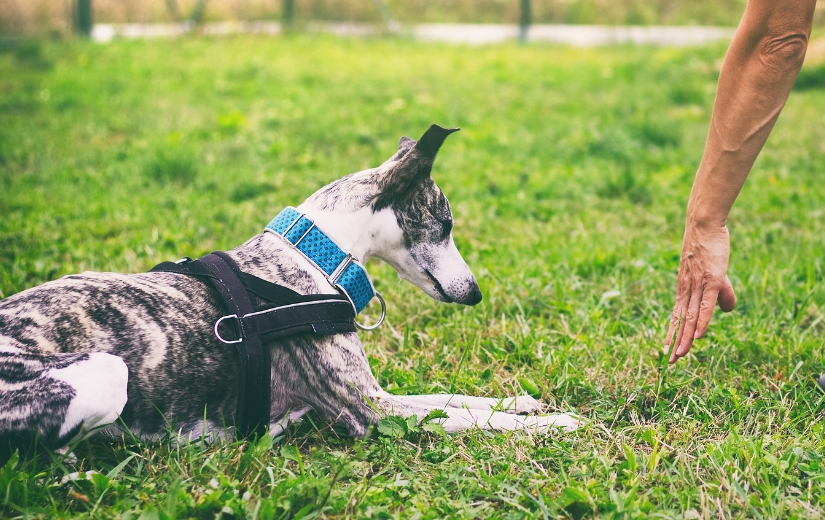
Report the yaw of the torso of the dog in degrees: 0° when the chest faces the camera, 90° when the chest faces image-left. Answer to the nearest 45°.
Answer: approximately 270°

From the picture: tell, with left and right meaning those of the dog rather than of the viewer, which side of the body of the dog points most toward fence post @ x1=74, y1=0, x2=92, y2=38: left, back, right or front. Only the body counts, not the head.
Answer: left

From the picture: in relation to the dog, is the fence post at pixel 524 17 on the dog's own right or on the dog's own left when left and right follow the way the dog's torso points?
on the dog's own left
